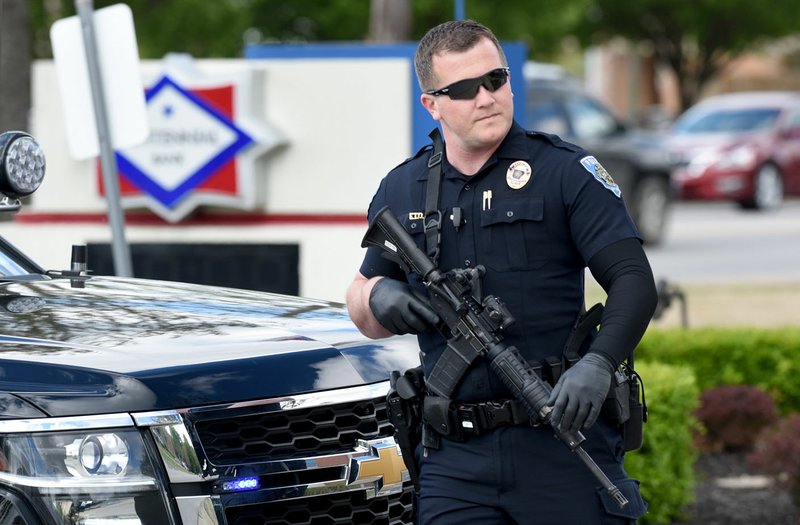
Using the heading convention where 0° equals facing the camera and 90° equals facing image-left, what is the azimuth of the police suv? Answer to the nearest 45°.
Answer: approximately 315°

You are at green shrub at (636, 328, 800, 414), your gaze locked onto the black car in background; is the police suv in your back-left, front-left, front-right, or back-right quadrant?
back-left

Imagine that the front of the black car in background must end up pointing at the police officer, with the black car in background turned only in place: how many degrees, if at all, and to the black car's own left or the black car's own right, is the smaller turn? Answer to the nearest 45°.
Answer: approximately 90° to the black car's own right

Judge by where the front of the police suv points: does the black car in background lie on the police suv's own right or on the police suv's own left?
on the police suv's own left

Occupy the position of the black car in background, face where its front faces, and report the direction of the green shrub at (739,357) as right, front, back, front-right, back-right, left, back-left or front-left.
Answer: right

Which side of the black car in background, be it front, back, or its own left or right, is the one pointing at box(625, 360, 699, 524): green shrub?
right

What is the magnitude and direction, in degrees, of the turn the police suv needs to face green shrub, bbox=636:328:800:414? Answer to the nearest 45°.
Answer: approximately 90° to its left

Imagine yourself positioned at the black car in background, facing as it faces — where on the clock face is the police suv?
The police suv is roughly at 3 o'clock from the black car in background.

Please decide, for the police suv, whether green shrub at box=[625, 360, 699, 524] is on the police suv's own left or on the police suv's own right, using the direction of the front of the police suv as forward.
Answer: on the police suv's own left

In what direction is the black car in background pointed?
to the viewer's right
